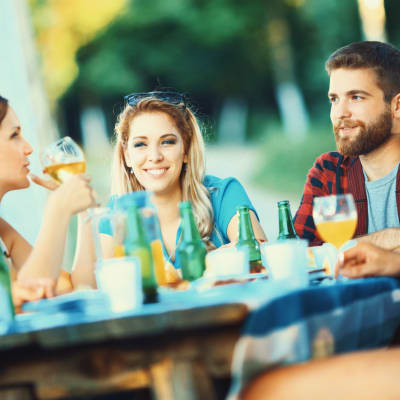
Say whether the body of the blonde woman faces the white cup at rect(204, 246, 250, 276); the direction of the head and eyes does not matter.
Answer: yes

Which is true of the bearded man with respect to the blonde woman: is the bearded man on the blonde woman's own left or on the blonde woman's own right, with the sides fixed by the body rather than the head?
on the blonde woman's own left

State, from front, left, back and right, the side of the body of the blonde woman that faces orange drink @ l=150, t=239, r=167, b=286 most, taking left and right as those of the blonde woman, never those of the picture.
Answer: front

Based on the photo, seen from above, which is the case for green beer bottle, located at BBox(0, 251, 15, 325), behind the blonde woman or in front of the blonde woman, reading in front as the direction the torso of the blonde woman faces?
in front

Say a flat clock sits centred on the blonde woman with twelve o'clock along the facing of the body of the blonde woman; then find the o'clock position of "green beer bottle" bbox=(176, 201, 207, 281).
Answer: The green beer bottle is roughly at 12 o'clock from the blonde woman.

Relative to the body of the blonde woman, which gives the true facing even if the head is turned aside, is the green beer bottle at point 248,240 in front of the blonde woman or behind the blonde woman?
in front

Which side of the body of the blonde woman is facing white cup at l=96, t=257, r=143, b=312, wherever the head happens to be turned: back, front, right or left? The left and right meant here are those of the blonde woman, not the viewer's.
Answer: front

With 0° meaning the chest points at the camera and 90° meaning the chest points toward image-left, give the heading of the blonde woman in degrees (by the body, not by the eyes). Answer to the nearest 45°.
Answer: approximately 0°
